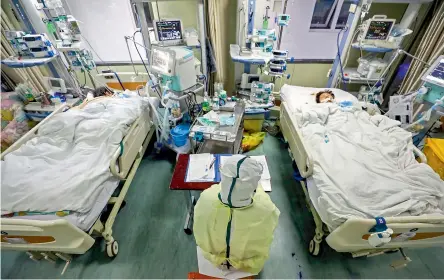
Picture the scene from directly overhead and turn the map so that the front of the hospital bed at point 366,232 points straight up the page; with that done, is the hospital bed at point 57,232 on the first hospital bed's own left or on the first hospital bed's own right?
on the first hospital bed's own right

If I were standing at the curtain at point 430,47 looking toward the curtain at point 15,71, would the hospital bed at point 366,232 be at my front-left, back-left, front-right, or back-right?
front-left

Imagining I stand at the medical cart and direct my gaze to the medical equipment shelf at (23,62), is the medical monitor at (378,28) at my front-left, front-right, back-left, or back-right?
back-right

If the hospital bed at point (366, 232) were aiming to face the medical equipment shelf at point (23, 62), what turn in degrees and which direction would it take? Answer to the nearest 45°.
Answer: approximately 90° to its right

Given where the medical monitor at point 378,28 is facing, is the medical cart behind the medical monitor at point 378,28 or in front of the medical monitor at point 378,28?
in front

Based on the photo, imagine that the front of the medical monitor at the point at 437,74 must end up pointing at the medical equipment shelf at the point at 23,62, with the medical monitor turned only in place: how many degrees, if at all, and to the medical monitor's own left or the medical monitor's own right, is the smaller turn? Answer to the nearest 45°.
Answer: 0° — it already faces it

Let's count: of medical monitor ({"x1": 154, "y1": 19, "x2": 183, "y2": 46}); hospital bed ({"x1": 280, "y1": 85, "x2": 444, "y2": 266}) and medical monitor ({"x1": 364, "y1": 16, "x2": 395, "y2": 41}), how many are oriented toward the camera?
3

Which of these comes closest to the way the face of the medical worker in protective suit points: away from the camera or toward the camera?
away from the camera

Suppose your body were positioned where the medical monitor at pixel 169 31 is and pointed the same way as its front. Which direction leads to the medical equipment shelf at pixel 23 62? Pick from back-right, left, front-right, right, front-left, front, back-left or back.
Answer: right

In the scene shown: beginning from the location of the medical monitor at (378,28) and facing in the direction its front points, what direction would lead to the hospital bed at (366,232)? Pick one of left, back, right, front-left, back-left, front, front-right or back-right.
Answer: front

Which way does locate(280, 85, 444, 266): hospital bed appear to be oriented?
toward the camera

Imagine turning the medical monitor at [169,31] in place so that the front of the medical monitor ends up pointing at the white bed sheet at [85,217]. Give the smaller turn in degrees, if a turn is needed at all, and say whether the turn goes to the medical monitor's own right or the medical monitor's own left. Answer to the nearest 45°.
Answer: approximately 45° to the medical monitor's own right

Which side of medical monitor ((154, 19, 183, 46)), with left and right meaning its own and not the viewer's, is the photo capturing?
front

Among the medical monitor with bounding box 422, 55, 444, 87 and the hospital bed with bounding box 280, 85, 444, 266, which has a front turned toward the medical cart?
the medical monitor

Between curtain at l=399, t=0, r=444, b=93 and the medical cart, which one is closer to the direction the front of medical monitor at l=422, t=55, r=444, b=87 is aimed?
the medical cart

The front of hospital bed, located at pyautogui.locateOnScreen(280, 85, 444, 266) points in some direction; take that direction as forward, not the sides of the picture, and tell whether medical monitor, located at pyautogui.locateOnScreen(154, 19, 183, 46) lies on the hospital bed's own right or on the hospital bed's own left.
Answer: on the hospital bed's own right

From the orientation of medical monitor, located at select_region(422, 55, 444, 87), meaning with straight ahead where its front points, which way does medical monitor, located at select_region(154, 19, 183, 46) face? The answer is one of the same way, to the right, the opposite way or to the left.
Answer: to the left

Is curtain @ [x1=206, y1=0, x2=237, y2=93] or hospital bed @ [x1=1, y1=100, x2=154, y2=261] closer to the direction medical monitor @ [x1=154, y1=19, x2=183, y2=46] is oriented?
the hospital bed

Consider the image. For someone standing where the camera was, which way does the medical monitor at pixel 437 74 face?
facing the viewer and to the left of the viewer
